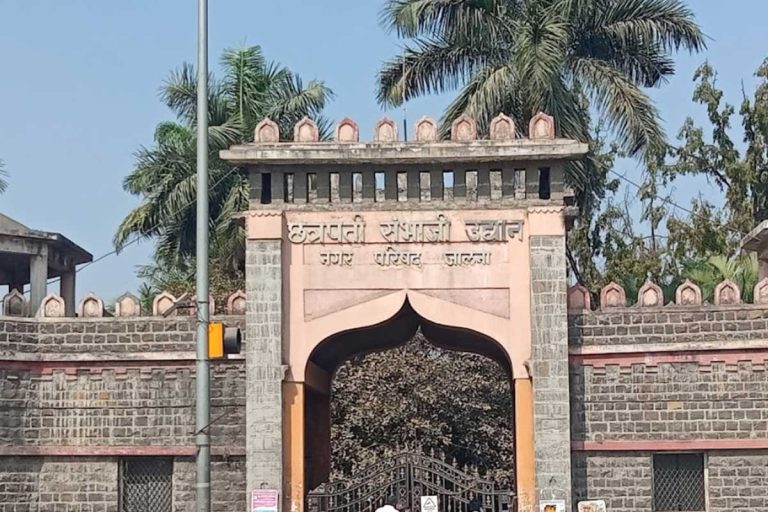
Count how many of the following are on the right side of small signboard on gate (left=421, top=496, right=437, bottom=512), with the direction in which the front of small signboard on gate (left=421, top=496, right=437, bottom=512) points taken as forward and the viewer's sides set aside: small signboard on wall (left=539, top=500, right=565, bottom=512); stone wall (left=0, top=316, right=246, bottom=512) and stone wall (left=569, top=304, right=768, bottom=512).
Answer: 1

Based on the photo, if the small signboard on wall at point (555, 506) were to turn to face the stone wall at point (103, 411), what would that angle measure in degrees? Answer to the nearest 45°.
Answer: approximately 90° to its right

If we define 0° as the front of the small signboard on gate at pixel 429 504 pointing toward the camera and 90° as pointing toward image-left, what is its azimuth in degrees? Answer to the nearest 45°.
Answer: approximately 0°

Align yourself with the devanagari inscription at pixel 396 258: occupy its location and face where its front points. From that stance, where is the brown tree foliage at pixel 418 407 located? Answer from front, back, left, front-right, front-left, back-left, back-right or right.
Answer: back

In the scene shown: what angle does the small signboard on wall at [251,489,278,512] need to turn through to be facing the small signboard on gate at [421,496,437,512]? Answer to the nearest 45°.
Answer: approximately 90° to its left

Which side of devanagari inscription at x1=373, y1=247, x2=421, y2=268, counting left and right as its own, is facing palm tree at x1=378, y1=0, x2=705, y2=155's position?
back

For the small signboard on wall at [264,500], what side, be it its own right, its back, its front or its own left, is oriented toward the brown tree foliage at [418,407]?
back

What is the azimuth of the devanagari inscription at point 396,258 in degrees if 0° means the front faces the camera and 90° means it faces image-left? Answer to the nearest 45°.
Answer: approximately 0°

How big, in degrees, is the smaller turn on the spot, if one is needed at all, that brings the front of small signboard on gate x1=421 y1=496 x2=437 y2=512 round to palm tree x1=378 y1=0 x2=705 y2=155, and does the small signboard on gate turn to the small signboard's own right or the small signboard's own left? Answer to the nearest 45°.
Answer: approximately 180°
